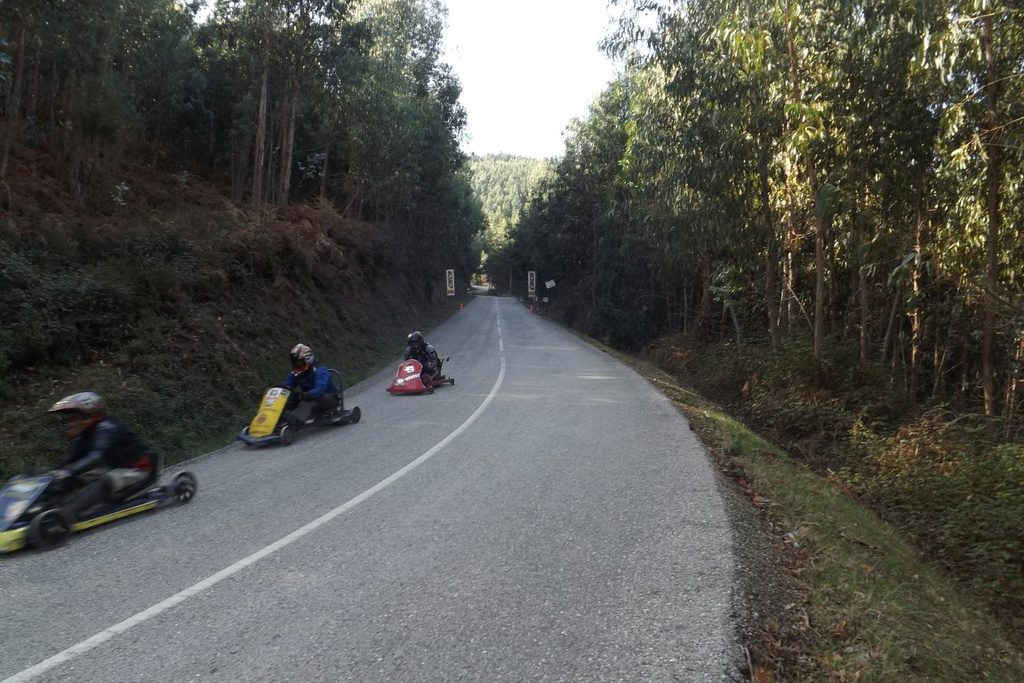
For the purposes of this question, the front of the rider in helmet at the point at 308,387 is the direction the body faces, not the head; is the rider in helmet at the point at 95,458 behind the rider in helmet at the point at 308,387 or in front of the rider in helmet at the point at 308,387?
in front

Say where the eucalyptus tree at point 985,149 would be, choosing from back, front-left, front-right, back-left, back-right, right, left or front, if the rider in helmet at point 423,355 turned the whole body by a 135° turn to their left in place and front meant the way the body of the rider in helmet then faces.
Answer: front-right

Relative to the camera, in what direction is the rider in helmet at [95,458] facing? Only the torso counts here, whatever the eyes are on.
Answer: to the viewer's left

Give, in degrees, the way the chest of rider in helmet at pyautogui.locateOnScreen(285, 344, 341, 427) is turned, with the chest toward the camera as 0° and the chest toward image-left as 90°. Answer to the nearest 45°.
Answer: approximately 45°

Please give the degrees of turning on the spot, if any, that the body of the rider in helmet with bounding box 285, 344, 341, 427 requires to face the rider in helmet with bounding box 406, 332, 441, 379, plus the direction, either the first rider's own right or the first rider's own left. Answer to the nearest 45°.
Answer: approximately 180°

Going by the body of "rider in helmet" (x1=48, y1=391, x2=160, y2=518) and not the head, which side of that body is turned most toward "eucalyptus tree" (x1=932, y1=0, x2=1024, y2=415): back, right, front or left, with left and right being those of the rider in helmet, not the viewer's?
back

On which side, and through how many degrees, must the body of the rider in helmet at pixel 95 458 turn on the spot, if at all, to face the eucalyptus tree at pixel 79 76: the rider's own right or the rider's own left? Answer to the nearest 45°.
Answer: approximately 90° to the rider's own right

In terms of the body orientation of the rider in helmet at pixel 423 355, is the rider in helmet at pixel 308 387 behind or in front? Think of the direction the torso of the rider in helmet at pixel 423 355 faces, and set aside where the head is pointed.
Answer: in front

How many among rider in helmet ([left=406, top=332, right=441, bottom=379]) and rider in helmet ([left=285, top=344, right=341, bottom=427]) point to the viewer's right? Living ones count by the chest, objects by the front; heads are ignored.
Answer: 0

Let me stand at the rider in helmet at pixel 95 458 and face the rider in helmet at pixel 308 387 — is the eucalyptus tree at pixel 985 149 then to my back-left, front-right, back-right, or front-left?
front-right

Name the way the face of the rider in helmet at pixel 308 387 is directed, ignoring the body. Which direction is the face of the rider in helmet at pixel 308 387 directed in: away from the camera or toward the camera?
toward the camera

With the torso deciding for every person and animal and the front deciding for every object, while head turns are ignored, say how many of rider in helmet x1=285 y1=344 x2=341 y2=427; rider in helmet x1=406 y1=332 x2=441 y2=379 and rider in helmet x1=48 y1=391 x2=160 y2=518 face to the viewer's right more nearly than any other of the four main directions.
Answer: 0

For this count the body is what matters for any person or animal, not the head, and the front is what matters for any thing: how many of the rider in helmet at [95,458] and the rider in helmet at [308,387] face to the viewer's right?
0

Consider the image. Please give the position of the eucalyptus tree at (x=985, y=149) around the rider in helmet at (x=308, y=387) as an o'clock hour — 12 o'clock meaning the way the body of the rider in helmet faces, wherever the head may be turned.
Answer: The eucalyptus tree is roughly at 8 o'clock from the rider in helmet.

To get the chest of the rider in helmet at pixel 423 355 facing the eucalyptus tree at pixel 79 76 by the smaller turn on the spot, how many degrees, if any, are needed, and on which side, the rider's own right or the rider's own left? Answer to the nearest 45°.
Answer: approximately 90° to the rider's own right

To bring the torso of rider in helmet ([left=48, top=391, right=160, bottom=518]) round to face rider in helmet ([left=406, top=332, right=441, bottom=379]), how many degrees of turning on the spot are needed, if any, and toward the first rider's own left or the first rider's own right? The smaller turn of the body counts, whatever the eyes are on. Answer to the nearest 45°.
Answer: approximately 135° to the first rider's own right
